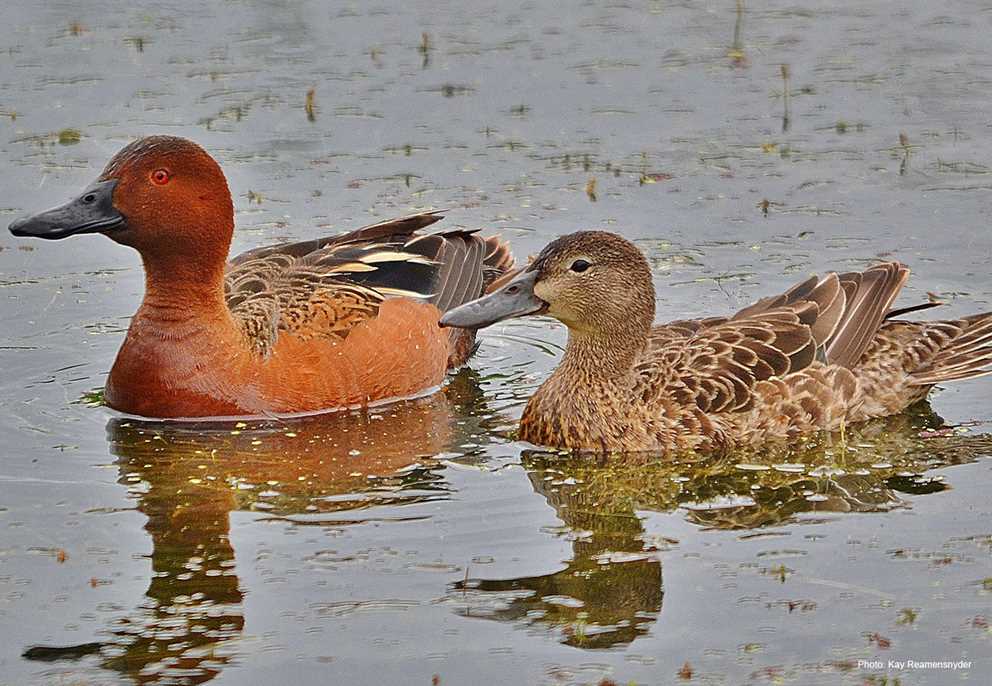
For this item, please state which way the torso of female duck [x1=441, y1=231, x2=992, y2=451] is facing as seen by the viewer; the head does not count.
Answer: to the viewer's left

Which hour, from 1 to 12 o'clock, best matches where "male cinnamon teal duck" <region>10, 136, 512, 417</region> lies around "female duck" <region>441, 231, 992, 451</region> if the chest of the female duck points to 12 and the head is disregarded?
The male cinnamon teal duck is roughly at 12 o'clock from the female duck.
